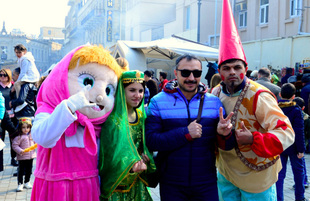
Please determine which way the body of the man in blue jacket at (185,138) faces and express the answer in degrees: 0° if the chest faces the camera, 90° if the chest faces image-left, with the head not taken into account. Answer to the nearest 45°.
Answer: approximately 0°

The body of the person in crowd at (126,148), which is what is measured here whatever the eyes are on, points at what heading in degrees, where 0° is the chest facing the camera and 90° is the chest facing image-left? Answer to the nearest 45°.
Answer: approximately 315°

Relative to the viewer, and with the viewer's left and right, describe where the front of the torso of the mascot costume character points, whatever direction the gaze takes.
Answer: facing the viewer and to the right of the viewer

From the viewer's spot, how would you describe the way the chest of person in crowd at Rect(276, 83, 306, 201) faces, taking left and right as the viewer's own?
facing away from the viewer

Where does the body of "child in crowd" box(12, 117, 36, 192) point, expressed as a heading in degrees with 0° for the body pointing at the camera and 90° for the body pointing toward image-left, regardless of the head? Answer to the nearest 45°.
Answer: approximately 0°

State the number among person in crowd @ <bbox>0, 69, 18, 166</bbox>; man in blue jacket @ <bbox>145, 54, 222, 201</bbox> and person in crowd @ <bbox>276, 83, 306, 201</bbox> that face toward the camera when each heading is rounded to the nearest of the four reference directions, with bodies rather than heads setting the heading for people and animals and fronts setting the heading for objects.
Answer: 2

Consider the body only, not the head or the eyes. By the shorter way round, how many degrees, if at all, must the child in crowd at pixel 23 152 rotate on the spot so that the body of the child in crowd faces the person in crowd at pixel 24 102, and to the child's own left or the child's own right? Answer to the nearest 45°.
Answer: approximately 180°
